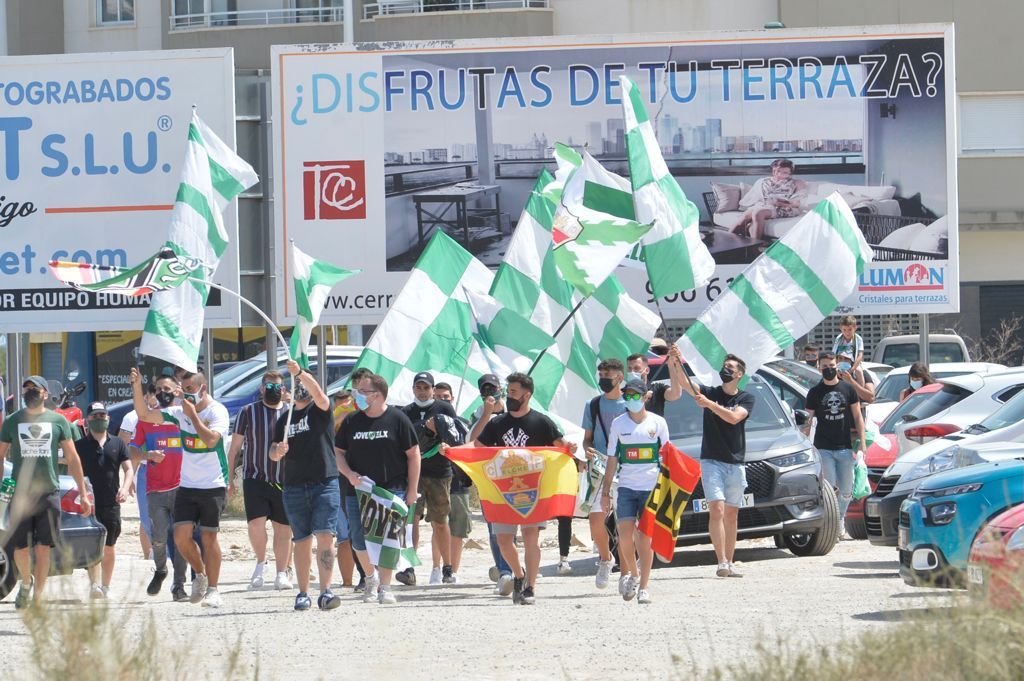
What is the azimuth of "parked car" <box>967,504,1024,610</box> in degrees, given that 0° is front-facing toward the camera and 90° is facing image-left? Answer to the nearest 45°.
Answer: approximately 45°

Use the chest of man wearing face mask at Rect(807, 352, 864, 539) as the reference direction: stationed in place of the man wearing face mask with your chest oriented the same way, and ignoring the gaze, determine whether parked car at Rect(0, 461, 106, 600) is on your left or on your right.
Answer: on your right

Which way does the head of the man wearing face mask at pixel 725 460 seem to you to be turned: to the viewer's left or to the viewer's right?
to the viewer's left

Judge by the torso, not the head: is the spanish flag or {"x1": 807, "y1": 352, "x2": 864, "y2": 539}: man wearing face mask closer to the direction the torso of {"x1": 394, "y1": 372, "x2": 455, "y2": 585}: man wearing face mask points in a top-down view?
the spanish flag

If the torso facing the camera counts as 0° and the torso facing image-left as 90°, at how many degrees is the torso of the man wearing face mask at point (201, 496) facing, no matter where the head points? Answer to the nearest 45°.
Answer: approximately 45°

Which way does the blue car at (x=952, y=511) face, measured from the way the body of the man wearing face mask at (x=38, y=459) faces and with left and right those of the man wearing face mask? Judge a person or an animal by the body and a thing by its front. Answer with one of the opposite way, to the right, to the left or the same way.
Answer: to the right

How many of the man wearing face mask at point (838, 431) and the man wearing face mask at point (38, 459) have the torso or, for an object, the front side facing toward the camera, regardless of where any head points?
2

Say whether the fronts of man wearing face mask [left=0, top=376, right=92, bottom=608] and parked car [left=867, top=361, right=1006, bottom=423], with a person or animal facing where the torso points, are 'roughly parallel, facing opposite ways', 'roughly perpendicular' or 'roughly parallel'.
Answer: roughly perpendicular

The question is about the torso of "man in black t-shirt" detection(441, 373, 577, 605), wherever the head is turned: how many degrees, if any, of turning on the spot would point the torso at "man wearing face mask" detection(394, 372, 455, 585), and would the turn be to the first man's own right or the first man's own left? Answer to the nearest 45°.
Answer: approximately 135° to the first man's own right

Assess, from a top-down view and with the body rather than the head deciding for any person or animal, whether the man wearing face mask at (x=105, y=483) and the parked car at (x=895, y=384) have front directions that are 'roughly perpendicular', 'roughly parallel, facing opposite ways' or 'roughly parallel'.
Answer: roughly perpendicular

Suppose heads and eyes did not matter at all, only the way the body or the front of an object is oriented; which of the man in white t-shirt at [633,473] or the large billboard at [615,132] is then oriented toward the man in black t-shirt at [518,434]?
the large billboard
